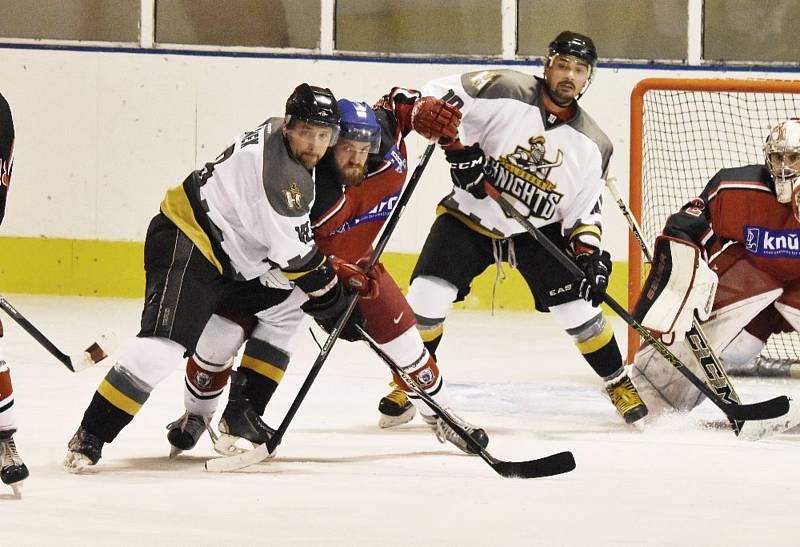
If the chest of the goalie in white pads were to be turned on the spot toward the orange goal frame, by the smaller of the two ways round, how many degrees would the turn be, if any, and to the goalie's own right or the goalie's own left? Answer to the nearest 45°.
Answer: approximately 180°

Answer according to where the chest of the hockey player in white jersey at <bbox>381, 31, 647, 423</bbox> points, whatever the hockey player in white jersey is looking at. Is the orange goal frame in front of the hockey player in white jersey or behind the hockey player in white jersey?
behind

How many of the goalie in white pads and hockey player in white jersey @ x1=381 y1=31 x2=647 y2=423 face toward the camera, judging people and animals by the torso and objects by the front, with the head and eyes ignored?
2

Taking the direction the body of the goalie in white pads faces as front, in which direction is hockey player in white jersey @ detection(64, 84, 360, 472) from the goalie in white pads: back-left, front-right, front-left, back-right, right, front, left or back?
front-right

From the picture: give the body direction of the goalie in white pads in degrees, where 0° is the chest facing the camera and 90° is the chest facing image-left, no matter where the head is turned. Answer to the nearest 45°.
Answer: approximately 0°

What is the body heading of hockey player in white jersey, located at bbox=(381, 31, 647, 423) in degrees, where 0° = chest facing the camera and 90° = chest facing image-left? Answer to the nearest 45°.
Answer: approximately 0°

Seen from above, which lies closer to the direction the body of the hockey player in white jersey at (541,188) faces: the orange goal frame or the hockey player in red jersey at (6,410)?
the hockey player in red jersey

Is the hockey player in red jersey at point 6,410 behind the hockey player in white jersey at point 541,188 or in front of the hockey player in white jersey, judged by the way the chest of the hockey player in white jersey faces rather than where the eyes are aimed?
in front
